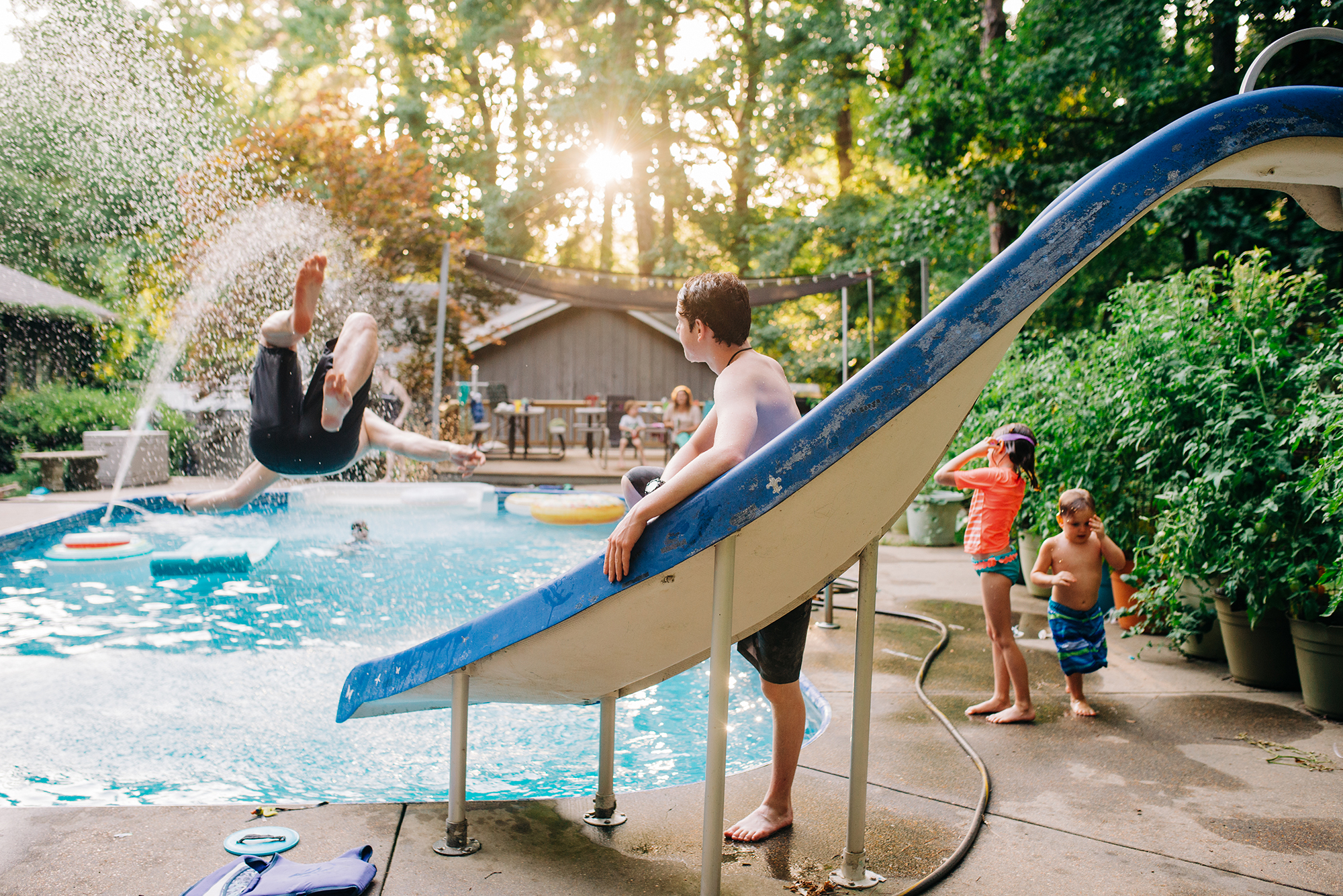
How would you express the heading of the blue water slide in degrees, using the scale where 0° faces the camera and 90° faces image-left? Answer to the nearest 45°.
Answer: approximately 90°

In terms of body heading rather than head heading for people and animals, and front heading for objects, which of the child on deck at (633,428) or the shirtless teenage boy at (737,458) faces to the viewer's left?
the shirtless teenage boy

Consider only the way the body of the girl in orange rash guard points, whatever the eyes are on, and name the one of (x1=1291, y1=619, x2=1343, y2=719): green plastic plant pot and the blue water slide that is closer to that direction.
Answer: the blue water slide

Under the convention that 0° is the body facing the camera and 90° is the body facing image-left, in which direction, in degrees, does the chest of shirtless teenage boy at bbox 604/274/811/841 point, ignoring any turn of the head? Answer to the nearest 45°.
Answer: approximately 90°

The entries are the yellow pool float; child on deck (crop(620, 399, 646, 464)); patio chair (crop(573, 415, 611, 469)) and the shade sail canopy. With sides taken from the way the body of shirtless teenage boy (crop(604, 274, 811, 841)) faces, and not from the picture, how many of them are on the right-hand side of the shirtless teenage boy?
4

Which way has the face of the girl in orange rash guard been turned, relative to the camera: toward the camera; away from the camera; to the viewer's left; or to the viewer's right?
to the viewer's left

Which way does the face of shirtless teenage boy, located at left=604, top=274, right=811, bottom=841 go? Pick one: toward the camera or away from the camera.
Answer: away from the camera

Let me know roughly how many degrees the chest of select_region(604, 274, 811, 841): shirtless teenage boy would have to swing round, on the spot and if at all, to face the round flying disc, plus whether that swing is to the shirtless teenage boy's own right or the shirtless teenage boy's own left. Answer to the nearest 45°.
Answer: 0° — they already face it

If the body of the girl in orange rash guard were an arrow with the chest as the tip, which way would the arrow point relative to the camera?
to the viewer's left

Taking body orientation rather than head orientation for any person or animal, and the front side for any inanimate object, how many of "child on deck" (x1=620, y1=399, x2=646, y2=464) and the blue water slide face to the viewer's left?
1

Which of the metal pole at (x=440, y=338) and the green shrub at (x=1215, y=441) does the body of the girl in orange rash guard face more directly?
the metal pole

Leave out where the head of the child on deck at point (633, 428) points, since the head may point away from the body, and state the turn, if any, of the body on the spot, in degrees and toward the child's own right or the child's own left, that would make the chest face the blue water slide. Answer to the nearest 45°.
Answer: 0° — they already face it
